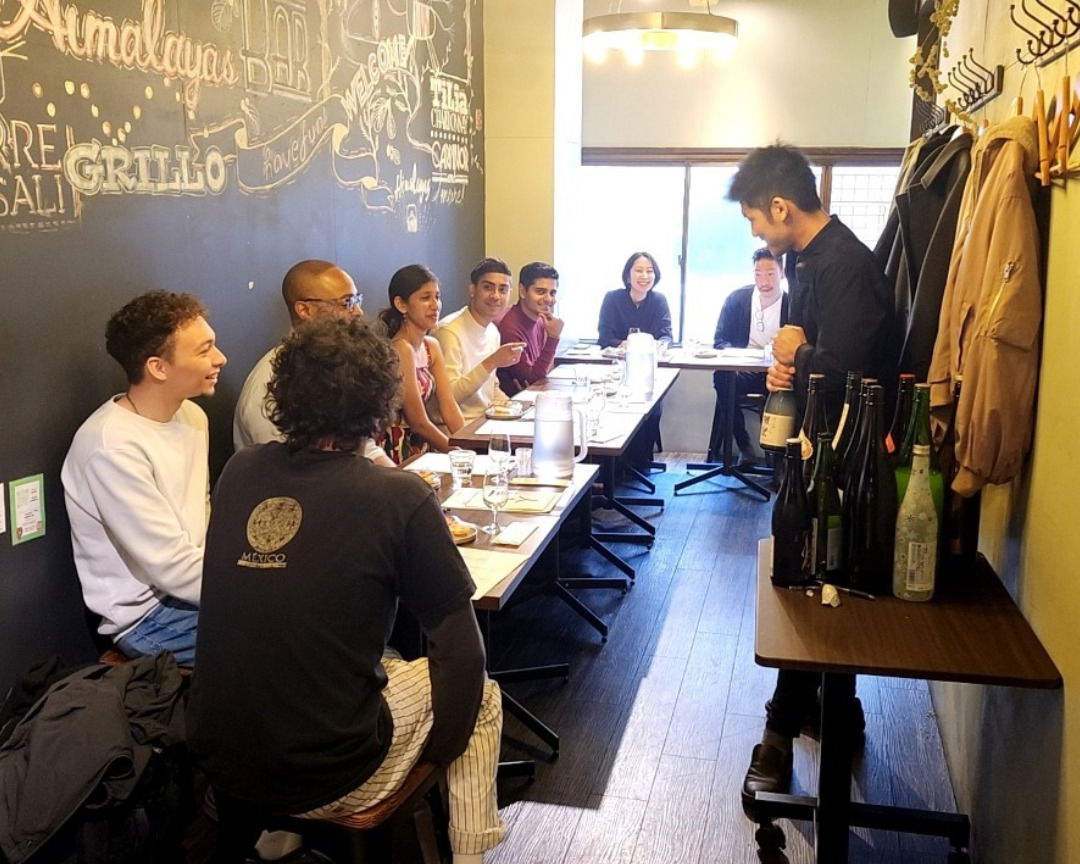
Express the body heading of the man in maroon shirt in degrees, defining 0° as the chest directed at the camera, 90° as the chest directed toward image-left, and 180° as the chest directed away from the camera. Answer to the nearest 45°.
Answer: approximately 315°

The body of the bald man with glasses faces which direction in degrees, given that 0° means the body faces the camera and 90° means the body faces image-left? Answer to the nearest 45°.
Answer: approximately 270°

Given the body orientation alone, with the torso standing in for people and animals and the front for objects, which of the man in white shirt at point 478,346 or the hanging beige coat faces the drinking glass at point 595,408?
the man in white shirt

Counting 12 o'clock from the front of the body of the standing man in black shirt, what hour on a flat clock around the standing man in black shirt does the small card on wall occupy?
The small card on wall is roughly at 11 o'clock from the standing man in black shirt.

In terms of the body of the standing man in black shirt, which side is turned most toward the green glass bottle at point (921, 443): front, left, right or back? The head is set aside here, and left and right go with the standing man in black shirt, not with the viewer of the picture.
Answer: left

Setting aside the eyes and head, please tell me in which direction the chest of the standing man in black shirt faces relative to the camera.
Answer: to the viewer's left

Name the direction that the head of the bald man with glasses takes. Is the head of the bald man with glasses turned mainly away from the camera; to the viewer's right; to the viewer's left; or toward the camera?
to the viewer's right

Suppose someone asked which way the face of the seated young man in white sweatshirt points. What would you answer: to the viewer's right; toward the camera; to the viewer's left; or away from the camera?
to the viewer's right

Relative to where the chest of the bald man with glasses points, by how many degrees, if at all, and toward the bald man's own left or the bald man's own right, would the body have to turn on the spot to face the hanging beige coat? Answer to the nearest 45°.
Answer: approximately 45° to the bald man's own right

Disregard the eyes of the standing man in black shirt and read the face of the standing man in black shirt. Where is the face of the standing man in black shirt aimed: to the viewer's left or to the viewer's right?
to the viewer's left

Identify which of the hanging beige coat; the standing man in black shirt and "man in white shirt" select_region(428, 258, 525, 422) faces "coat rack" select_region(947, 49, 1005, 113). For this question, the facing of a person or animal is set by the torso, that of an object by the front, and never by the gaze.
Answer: the man in white shirt

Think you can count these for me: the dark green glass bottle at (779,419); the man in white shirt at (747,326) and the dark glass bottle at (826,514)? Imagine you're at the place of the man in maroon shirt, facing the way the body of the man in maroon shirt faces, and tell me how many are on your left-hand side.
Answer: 1
